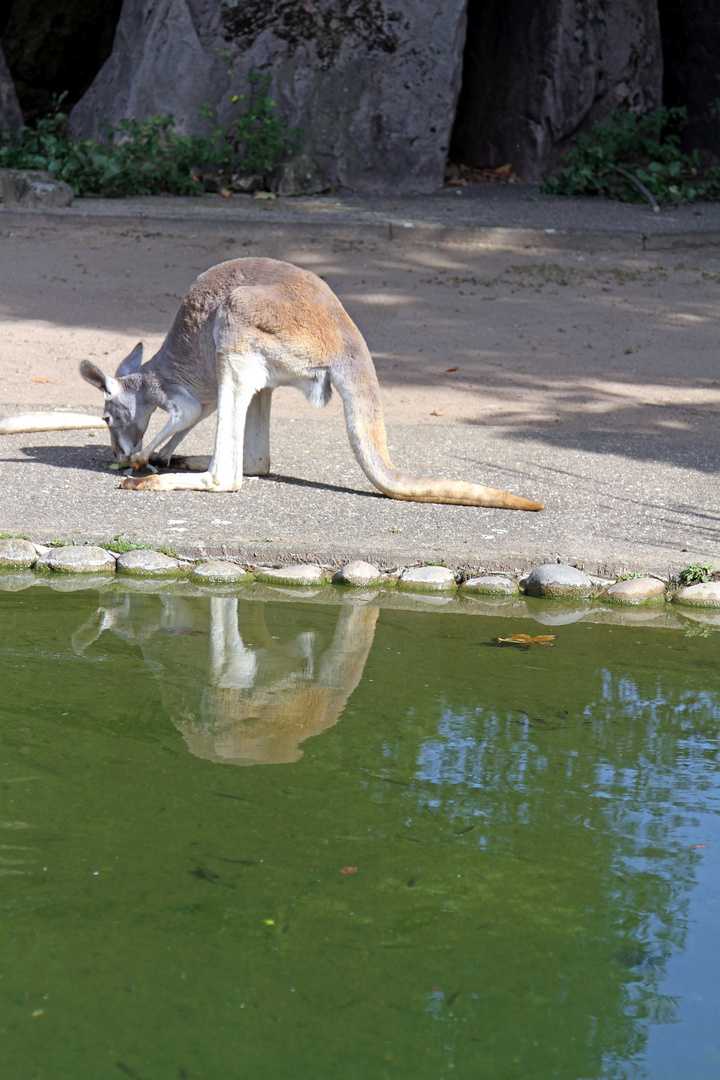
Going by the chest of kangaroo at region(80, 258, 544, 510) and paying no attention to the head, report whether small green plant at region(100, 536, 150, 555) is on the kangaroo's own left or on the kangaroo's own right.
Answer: on the kangaroo's own left

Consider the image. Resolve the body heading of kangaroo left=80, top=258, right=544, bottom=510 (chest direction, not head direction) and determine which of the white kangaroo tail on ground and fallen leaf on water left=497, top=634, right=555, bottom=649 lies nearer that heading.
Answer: the white kangaroo tail on ground

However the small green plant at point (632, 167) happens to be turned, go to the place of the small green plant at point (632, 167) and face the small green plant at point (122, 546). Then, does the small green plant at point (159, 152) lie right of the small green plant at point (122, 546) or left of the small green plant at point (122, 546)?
right

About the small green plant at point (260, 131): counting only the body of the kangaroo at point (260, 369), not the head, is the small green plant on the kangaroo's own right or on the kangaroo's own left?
on the kangaroo's own right

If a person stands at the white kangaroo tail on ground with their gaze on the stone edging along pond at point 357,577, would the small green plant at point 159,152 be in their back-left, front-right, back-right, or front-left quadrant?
back-left

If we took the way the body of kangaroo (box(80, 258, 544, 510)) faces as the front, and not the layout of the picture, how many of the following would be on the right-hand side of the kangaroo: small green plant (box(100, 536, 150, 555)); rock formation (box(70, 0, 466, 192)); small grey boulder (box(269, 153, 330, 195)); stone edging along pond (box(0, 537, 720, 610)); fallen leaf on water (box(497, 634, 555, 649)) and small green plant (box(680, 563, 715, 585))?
2

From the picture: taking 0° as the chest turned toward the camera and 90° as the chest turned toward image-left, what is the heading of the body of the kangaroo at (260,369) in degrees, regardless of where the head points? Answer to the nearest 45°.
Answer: approximately 90°

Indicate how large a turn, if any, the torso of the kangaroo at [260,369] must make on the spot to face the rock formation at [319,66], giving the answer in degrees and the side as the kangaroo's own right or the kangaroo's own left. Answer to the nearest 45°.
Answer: approximately 90° to the kangaroo's own right

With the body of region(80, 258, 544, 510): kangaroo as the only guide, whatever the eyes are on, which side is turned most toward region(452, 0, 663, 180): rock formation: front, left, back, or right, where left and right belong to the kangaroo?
right

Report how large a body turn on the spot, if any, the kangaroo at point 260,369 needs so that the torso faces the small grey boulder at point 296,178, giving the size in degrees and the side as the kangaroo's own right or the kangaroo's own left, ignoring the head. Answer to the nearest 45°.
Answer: approximately 90° to the kangaroo's own right

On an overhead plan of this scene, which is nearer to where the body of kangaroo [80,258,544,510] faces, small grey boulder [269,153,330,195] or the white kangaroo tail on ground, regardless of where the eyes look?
the white kangaroo tail on ground

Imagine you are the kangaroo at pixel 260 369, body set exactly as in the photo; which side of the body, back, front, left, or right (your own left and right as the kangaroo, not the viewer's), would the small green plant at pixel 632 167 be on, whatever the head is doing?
right

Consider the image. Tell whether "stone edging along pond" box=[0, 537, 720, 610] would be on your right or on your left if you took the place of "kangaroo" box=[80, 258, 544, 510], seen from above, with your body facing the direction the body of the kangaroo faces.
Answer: on your left
